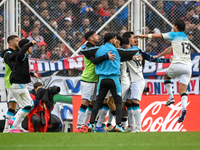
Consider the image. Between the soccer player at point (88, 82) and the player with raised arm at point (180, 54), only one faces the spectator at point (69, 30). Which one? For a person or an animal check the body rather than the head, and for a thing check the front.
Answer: the player with raised arm

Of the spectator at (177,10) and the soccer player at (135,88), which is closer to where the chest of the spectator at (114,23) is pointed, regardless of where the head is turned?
the soccer player

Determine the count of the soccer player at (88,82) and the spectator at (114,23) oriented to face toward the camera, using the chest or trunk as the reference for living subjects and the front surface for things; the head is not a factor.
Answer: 1

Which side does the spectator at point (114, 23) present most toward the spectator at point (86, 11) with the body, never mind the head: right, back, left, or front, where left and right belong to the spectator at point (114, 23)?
right

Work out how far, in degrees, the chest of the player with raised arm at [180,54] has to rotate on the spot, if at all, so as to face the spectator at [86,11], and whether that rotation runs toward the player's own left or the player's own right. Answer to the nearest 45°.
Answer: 0° — they already face them
